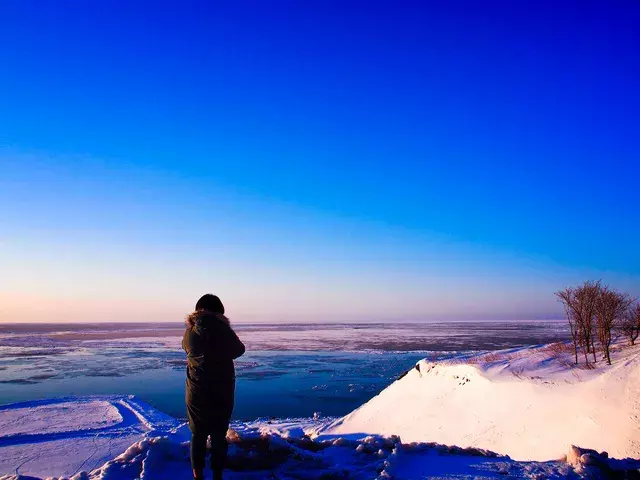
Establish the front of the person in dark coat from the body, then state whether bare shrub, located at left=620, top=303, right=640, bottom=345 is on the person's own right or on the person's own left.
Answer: on the person's own right

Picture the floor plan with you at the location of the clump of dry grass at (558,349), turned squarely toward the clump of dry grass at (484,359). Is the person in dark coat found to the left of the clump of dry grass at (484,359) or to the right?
left

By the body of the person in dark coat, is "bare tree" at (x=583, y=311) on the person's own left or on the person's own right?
on the person's own right

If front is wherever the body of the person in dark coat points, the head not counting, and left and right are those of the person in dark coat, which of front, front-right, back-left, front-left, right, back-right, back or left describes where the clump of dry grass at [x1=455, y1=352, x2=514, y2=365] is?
front-right

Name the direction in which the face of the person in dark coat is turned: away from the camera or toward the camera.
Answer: away from the camera

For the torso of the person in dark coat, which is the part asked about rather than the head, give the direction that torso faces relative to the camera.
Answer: away from the camera
